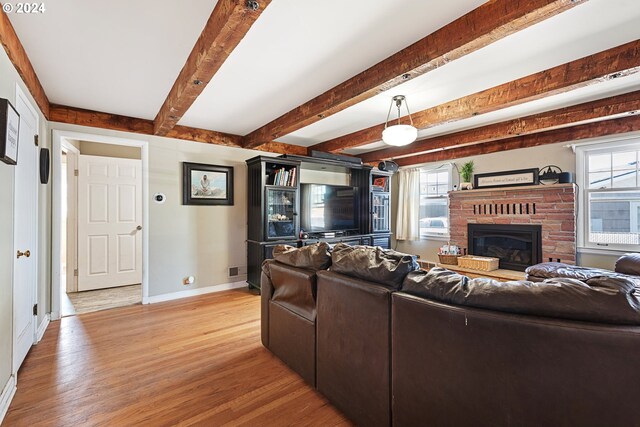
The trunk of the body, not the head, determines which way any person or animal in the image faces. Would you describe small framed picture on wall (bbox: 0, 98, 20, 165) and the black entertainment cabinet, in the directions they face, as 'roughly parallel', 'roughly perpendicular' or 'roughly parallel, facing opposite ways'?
roughly perpendicular

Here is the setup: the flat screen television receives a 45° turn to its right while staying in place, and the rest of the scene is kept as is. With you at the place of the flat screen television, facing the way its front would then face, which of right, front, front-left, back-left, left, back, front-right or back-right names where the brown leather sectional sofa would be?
front

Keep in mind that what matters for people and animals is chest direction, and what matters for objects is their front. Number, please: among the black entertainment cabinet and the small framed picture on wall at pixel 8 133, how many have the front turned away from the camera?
0

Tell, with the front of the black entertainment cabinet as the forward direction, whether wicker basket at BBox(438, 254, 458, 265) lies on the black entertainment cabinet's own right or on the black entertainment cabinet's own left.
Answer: on the black entertainment cabinet's own left

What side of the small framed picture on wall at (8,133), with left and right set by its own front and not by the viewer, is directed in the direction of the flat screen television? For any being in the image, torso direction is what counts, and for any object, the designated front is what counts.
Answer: front

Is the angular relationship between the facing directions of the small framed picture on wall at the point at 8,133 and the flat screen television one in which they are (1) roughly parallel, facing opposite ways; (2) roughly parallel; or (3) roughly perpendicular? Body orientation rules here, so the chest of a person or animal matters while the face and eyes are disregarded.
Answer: roughly perpendicular

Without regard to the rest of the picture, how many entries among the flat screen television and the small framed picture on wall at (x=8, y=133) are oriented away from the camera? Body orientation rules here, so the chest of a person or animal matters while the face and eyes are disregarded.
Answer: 0

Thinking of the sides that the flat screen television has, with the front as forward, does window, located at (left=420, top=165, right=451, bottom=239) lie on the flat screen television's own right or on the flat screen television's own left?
on the flat screen television's own left

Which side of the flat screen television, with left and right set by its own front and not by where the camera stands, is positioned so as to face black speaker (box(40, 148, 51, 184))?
right

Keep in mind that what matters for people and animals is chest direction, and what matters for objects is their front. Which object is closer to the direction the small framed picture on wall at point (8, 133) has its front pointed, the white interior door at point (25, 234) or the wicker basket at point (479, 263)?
the wicker basket

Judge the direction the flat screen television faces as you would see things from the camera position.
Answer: facing the viewer and to the right of the viewer

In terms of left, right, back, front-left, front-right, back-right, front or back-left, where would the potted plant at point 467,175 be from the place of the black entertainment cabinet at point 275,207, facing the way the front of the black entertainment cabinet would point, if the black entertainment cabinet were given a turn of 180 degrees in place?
back-right

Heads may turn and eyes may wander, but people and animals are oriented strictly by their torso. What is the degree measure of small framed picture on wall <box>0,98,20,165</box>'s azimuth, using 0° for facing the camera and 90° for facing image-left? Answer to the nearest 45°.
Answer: approximately 270°

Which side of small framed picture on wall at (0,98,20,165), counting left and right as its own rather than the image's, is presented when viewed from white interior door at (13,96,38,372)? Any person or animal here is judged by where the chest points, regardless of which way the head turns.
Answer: left

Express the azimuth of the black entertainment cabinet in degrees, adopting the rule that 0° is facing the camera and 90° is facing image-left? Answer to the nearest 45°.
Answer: approximately 315°

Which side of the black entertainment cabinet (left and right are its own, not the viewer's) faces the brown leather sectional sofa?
front
